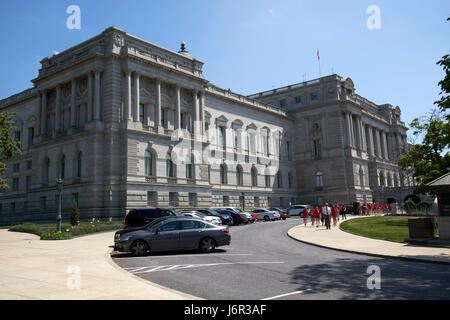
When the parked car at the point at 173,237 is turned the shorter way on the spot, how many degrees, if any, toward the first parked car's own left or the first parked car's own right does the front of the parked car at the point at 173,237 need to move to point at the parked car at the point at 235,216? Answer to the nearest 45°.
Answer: approximately 90° to the first parked car's own right

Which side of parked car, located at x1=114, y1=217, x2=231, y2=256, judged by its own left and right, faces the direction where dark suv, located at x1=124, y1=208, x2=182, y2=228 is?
right

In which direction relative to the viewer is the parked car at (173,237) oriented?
to the viewer's left

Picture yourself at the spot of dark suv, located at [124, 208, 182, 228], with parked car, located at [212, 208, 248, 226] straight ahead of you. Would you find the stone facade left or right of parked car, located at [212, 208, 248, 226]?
left

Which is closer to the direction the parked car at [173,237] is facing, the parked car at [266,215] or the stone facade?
the stone facade
